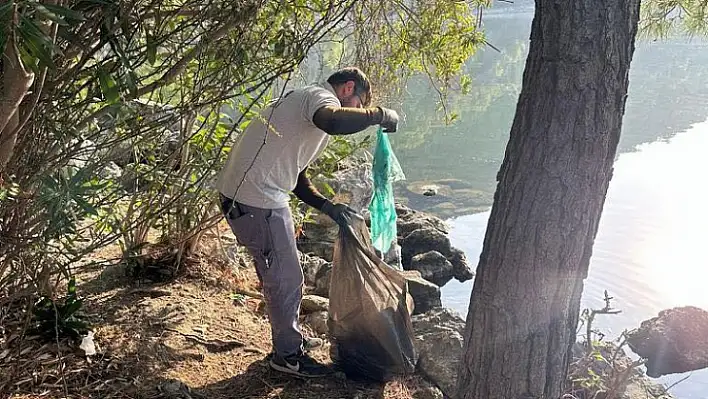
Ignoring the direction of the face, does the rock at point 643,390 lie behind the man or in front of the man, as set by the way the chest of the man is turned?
in front

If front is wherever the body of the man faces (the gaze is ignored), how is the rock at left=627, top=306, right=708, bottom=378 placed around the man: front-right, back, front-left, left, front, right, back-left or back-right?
front-left

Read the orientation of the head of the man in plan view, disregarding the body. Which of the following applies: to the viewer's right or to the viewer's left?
to the viewer's right

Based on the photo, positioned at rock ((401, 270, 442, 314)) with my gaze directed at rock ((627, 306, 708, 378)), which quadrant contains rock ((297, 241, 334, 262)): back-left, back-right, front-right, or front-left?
back-left

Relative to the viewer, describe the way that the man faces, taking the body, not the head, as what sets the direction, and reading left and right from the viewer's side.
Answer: facing to the right of the viewer

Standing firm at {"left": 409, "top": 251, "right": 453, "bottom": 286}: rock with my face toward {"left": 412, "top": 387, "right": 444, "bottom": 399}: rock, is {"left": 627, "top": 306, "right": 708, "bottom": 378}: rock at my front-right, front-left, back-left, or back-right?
front-left
